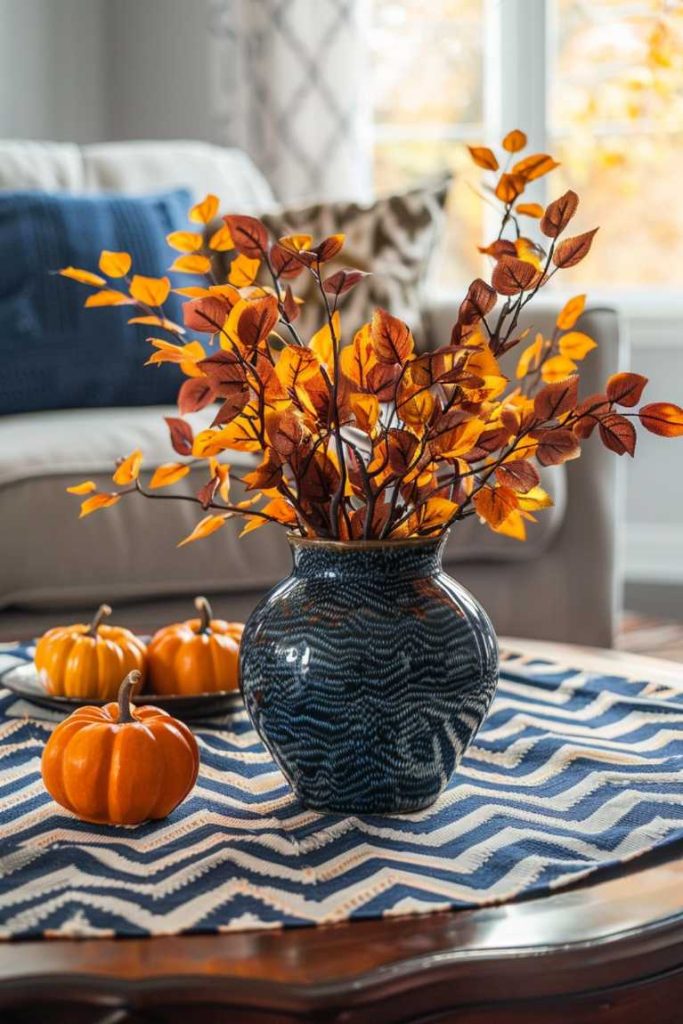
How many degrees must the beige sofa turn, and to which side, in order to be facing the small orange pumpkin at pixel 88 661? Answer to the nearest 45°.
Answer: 0° — it already faces it

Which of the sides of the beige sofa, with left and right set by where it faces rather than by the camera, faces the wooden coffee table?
front

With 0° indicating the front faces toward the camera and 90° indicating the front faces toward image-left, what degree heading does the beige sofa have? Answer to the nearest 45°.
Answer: approximately 0°

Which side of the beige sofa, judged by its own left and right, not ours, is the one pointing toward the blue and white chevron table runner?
front

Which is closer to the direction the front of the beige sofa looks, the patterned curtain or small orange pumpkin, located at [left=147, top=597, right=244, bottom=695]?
the small orange pumpkin

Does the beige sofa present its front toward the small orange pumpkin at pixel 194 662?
yes

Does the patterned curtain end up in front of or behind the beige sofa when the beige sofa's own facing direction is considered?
behind
